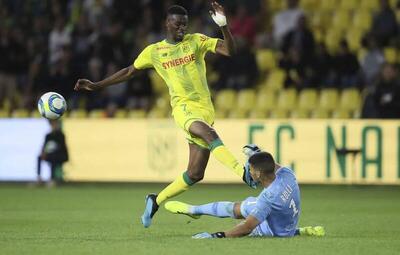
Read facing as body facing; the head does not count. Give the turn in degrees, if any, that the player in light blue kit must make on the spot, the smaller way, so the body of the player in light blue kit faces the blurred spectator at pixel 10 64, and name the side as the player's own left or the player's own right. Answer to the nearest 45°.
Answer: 0° — they already face them

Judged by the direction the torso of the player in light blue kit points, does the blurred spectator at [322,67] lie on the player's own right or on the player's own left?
on the player's own right

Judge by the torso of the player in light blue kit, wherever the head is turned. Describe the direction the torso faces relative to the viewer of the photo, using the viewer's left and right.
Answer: facing away from the viewer and to the left of the viewer

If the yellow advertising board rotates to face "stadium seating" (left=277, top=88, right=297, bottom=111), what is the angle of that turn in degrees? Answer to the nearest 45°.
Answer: approximately 135° to its left

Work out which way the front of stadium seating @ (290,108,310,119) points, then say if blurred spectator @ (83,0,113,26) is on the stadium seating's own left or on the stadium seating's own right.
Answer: on the stadium seating's own right

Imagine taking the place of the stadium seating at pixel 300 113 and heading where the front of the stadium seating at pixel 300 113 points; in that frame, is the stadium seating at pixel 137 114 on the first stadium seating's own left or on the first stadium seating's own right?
on the first stadium seating's own right

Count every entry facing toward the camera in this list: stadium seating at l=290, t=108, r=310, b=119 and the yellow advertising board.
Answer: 2

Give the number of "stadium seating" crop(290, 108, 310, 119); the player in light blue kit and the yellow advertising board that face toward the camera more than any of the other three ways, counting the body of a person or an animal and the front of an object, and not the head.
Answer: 2

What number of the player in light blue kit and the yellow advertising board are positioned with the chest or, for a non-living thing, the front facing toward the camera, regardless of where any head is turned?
1

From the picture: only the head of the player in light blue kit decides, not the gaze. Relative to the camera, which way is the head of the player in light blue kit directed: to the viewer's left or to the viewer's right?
to the viewer's left
